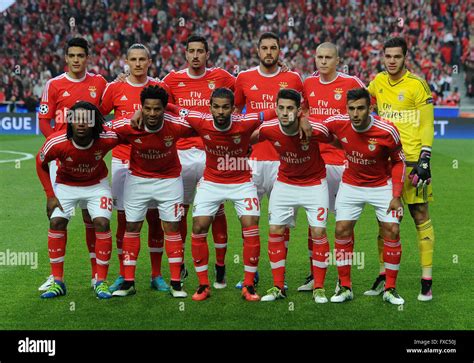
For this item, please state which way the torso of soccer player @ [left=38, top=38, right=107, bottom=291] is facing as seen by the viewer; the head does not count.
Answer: toward the camera

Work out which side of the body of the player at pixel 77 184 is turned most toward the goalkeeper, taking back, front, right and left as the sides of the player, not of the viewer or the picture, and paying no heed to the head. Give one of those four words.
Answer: left

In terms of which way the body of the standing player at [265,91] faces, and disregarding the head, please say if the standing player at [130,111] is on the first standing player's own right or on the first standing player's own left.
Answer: on the first standing player's own right

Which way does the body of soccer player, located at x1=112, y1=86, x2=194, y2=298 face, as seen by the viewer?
toward the camera

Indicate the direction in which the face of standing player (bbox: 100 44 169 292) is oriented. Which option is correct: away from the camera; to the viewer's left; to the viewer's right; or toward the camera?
toward the camera

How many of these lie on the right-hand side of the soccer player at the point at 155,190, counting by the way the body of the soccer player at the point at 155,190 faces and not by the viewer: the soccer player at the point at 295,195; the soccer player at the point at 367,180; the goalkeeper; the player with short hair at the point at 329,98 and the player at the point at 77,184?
1

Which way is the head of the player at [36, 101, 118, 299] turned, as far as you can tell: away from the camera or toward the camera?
toward the camera

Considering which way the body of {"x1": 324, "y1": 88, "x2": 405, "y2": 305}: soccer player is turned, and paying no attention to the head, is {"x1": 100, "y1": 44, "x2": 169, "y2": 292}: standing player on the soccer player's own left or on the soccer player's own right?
on the soccer player's own right

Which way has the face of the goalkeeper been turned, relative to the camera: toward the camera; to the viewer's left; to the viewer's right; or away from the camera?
toward the camera

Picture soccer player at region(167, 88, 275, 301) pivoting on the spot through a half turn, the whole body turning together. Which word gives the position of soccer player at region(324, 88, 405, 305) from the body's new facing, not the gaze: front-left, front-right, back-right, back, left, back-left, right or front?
right

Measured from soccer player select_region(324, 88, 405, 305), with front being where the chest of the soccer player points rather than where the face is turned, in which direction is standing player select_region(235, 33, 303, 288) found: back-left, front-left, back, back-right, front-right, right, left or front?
back-right

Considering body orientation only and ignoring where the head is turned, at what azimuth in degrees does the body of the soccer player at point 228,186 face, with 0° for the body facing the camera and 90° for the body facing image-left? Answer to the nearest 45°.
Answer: approximately 0°

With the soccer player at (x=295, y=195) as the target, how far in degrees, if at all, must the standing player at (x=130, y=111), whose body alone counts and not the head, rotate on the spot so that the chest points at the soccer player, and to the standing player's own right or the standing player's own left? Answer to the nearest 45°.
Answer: approximately 45° to the standing player's own left

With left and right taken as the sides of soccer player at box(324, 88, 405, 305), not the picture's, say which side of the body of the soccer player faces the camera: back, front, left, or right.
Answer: front

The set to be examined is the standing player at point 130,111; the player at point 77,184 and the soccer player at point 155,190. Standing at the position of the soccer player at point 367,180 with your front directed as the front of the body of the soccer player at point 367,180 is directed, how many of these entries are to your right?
3

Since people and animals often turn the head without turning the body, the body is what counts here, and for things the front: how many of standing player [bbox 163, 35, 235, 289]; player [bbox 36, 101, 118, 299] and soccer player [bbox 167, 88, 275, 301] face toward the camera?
3

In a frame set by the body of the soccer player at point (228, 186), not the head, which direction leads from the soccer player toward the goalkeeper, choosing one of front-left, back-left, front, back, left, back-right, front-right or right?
left

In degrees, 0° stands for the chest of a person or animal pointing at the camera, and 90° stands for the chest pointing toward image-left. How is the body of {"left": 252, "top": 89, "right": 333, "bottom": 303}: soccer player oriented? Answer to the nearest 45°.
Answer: approximately 0°
